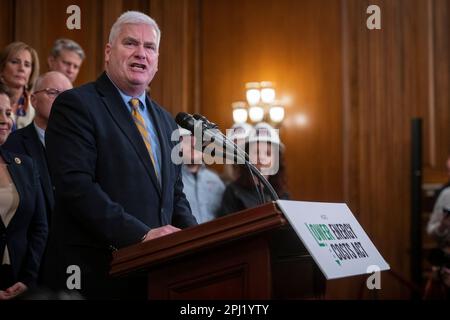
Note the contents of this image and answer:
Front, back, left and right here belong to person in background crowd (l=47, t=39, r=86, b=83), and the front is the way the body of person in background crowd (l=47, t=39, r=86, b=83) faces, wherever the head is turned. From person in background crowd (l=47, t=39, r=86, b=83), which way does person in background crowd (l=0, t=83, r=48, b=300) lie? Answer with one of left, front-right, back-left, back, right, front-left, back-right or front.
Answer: front-right

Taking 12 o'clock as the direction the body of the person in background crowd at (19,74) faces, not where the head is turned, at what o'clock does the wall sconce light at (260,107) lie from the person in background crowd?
The wall sconce light is roughly at 9 o'clock from the person in background crowd.

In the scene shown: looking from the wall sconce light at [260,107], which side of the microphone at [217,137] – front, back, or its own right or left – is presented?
right

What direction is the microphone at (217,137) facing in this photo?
to the viewer's left

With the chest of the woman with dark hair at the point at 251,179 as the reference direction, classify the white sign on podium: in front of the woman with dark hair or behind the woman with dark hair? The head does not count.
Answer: in front

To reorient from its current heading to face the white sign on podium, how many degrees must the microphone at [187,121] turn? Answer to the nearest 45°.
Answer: approximately 135° to its left

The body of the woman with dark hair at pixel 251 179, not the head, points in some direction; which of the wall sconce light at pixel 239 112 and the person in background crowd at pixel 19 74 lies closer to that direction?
the person in background crowd

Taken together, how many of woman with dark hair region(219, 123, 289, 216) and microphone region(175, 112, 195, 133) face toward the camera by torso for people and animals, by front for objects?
1

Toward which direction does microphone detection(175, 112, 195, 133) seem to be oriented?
to the viewer's left

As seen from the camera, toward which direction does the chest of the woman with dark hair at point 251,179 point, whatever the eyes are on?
toward the camera

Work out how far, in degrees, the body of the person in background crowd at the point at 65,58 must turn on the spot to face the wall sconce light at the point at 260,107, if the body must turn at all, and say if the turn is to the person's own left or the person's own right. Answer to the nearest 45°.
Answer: approximately 90° to the person's own left
